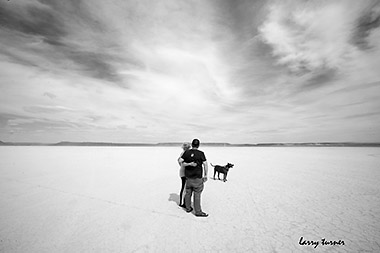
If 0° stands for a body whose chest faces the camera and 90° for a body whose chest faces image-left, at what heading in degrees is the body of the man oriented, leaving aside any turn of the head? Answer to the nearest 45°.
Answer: approximately 225°
